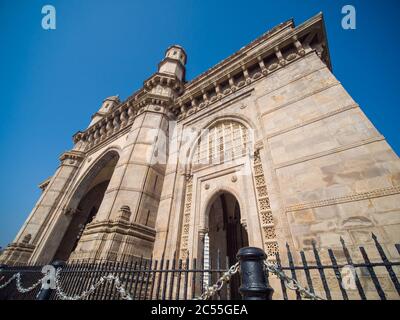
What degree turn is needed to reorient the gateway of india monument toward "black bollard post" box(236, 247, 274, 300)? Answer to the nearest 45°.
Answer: approximately 45° to its left

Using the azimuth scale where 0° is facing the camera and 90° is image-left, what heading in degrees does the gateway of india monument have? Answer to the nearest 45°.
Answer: approximately 45°
